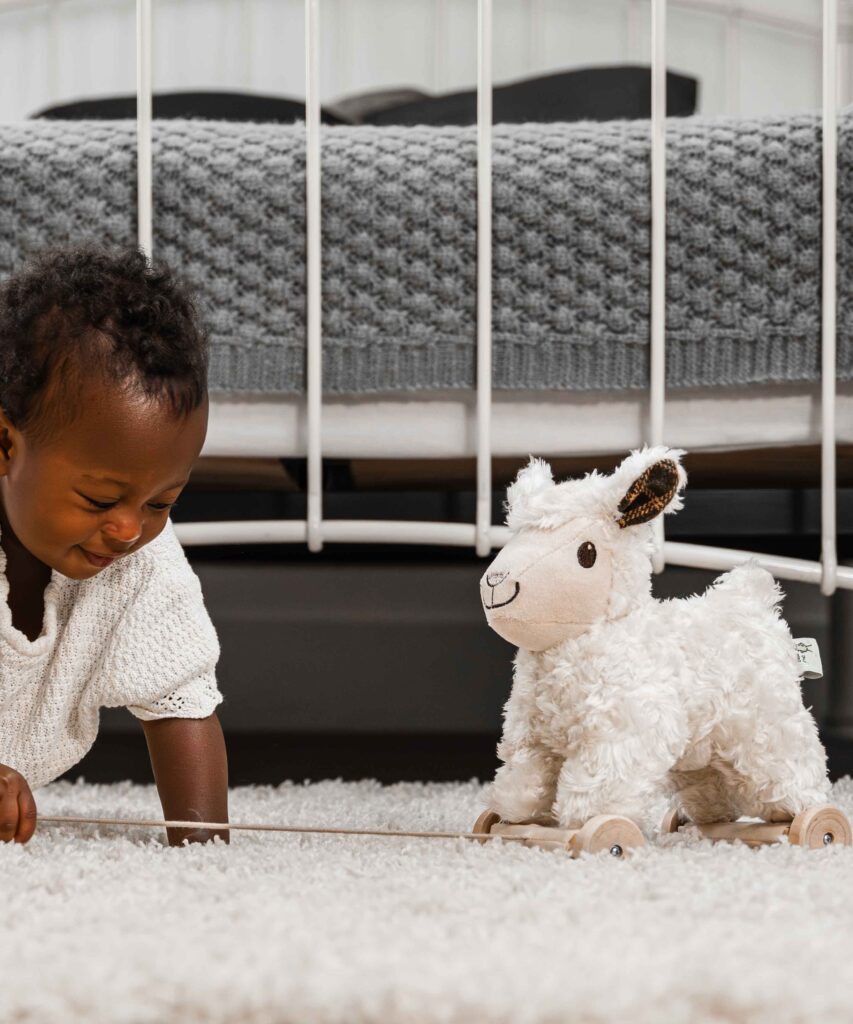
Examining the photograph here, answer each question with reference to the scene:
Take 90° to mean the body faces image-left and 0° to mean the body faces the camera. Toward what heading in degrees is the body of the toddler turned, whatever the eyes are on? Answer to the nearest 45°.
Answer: approximately 315°

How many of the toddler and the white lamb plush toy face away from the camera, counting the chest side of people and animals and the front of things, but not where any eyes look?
0

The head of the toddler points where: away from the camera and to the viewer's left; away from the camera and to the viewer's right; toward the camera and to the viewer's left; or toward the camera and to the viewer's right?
toward the camera and to the viewer's right
